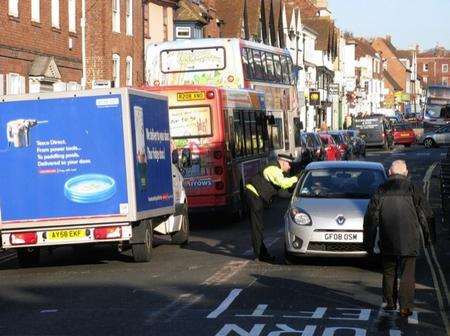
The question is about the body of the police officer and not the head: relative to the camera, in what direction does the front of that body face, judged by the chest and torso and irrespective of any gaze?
to the viewer's right

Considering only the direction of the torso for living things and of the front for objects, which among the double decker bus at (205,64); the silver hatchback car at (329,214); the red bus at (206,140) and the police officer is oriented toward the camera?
the silver hatchback car

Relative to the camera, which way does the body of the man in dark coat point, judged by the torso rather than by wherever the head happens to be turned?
away from the camera

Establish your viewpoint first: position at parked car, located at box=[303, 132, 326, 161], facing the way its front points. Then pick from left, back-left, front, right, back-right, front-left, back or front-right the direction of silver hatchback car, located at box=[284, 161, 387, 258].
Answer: front-right

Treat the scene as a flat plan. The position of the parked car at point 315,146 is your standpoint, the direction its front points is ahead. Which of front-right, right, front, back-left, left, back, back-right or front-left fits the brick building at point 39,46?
right

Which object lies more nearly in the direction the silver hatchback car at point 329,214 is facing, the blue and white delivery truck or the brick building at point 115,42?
the blue and white delivery truck

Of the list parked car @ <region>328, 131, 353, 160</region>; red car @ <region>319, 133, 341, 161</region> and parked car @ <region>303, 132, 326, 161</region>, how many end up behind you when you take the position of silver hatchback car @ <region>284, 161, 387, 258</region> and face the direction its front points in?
3

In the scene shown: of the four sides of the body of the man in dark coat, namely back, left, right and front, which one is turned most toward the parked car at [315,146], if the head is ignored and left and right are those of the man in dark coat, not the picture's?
front

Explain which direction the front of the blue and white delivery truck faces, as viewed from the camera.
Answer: facing away from the viewer and to the right of the viewer

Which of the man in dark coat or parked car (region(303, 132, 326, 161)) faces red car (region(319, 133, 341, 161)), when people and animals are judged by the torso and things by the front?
the man in dark coat

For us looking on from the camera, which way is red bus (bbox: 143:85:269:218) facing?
facing away from the viewer and to the right of the viewer

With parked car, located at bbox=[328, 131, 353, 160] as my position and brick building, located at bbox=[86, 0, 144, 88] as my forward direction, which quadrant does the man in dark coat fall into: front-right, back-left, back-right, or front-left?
front-left
